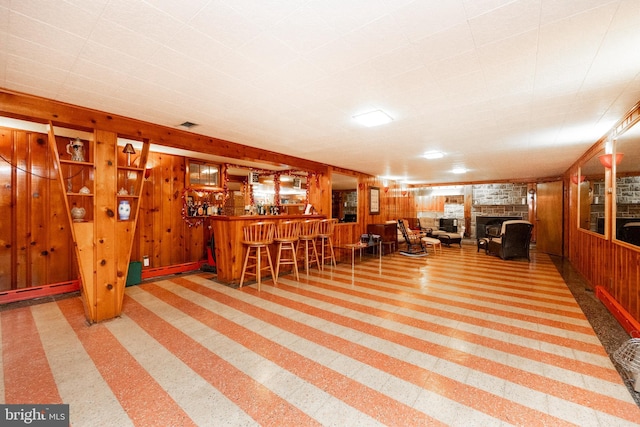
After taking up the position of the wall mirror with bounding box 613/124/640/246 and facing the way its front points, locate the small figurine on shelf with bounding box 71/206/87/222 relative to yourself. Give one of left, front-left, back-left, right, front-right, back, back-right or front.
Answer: front-left

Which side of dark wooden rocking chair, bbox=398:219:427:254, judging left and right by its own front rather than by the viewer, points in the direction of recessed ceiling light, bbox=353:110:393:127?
right

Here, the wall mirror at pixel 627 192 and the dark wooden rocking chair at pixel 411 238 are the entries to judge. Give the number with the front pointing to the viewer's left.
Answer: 1

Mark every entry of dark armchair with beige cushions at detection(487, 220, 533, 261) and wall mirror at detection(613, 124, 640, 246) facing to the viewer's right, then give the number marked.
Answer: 0

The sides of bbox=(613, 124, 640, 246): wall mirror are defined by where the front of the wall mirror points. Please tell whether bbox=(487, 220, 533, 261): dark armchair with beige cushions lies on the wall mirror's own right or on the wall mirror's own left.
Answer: on the wall mirror's own right

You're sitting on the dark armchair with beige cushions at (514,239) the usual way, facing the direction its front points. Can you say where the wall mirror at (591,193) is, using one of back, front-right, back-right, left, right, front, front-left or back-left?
back

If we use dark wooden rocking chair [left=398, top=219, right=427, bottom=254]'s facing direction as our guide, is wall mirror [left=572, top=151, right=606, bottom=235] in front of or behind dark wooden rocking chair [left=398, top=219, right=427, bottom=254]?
in front

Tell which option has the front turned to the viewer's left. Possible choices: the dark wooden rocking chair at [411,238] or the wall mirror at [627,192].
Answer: the wall mirror

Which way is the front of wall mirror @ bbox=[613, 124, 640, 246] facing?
to the viewer's left

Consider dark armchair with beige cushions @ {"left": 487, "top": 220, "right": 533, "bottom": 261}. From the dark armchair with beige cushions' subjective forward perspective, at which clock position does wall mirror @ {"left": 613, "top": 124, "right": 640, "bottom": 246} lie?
The wall mirror is roughly at 7 o'clock from the dark armchair with beige cushions.
